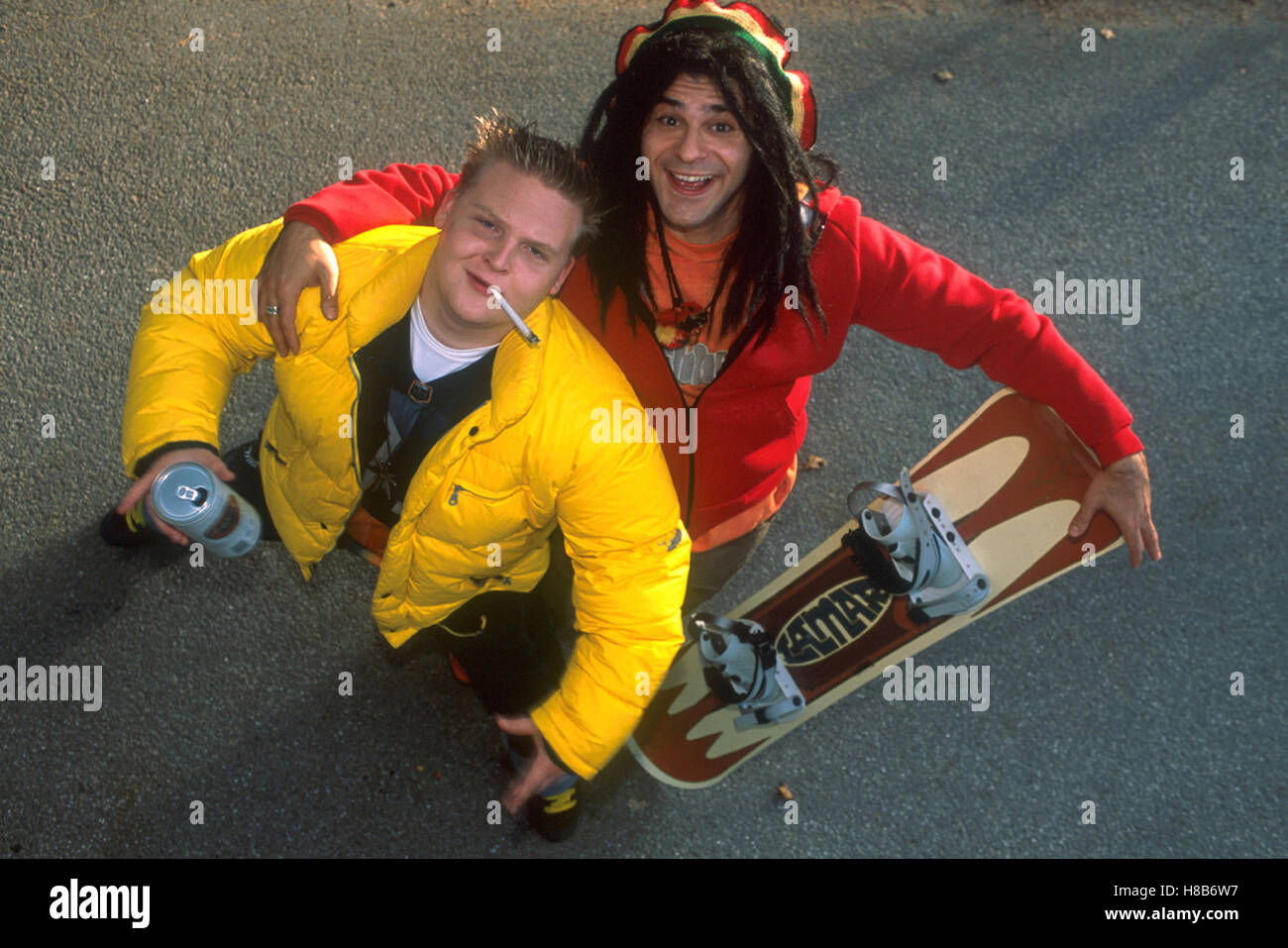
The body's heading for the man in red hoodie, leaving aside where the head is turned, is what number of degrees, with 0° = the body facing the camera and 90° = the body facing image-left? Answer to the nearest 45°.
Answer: approximately 0°
